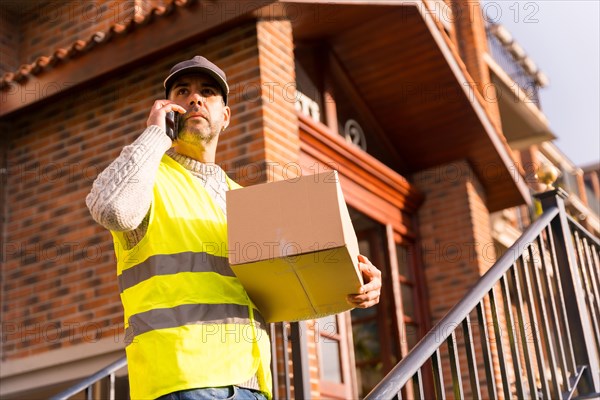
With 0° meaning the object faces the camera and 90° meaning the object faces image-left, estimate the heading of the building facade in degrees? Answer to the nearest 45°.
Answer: approximately 315°

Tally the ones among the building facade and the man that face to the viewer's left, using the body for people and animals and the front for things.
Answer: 0

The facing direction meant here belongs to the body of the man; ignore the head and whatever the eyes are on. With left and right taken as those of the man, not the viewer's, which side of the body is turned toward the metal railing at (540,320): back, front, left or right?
left

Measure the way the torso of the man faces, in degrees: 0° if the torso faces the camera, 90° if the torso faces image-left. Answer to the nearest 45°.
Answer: approximately 315°
